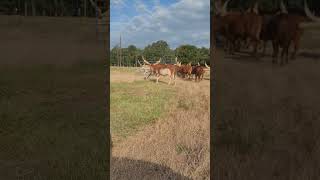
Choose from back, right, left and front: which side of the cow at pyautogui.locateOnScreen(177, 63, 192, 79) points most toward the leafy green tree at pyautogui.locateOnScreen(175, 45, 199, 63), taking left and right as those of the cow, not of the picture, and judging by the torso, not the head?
right

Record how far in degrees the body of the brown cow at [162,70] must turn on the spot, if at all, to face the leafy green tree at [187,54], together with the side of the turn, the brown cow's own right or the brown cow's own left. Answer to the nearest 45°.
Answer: approximately 135° to the brown cow's own right

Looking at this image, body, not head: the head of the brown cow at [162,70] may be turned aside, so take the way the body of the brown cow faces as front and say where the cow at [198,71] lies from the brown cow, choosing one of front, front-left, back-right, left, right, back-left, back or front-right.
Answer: back

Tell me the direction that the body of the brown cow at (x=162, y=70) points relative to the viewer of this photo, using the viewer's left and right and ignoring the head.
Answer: facing to the left of the viewer

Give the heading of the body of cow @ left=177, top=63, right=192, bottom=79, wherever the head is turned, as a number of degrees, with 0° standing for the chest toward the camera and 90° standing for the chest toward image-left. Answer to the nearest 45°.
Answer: approximately 90°
